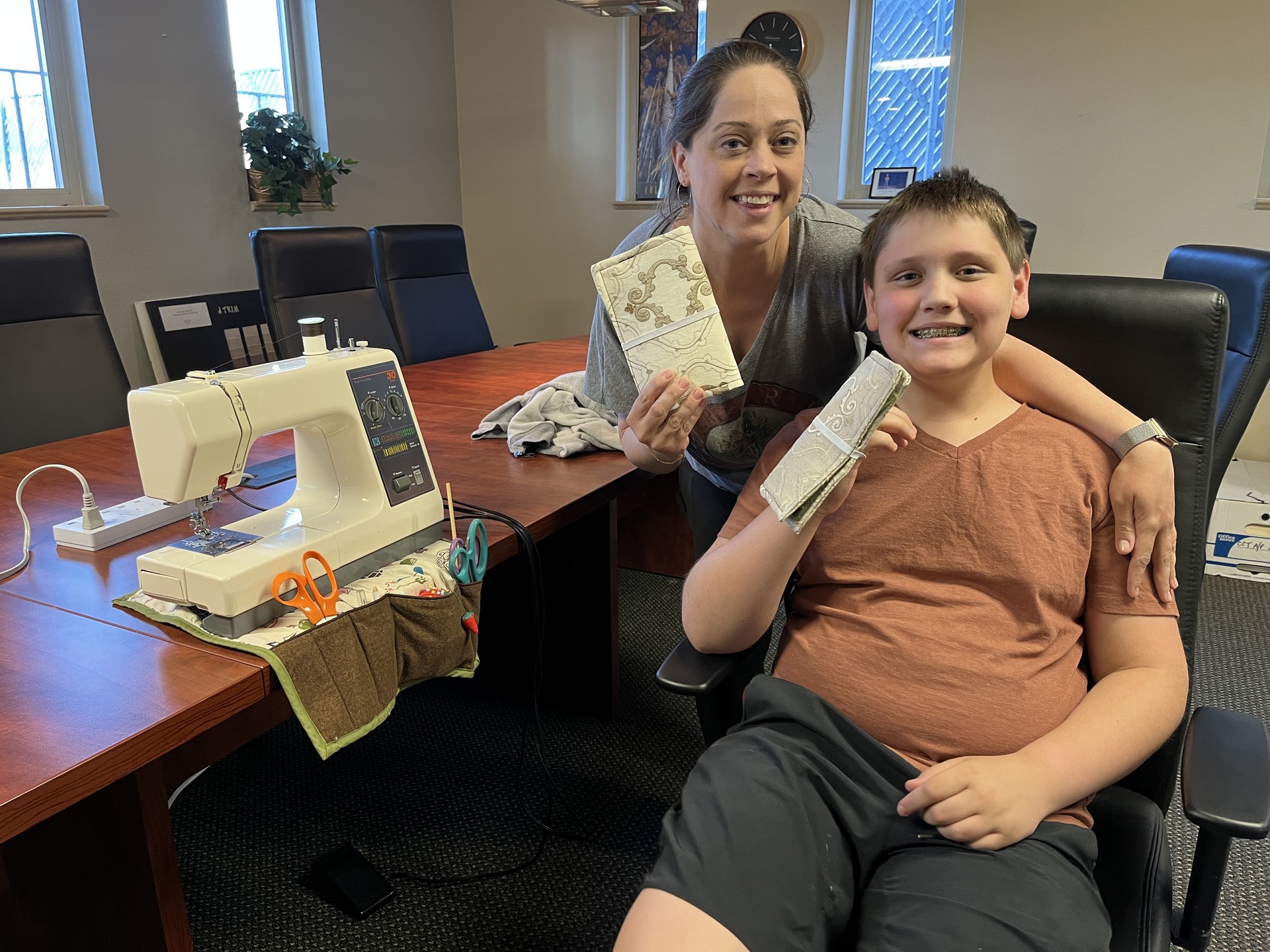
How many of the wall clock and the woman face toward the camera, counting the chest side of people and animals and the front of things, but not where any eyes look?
2

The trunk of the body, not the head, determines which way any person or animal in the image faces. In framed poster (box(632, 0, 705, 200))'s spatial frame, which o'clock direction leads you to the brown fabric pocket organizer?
The brown fabric pocket organizer is roughly at 12 o'clock from the framed poster.

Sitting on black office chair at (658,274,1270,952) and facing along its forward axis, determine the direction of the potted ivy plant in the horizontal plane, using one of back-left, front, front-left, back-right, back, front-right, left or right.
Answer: right

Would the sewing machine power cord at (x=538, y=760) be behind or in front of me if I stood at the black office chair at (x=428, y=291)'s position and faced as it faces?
in front

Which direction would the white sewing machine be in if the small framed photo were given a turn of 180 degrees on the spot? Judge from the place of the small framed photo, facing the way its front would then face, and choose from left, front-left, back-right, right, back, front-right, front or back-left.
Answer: back

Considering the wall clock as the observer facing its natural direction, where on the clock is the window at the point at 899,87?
The window is roughly at 9 o'clock from the wall clock.

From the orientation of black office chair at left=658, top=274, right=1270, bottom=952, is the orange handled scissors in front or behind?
in front

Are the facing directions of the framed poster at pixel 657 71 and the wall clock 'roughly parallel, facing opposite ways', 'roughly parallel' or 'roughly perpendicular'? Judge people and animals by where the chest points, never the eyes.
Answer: roughly parallel

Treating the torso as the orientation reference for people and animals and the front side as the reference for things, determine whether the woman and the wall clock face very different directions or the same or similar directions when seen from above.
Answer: same or similar directions

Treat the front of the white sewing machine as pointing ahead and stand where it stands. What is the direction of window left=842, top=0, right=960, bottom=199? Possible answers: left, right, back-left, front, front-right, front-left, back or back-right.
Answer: left

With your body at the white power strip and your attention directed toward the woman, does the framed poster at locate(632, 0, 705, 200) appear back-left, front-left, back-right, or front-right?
front-left

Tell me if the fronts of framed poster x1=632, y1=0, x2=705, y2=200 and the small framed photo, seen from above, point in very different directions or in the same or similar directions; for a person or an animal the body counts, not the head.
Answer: same or similar directions

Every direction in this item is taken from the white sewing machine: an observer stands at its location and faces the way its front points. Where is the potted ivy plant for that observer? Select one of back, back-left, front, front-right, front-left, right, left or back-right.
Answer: back-left

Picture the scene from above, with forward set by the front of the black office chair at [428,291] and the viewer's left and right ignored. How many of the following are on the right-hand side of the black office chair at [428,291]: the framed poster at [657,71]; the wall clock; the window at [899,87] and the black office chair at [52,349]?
1

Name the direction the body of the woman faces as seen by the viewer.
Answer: toward the camera

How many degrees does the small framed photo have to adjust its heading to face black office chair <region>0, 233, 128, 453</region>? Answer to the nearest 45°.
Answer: approximately 45° to its right

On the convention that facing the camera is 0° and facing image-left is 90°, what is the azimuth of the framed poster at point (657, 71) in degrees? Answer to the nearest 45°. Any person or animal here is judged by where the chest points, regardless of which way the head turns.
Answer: approximately 0°

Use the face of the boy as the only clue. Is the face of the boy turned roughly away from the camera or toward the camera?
toward the camera
